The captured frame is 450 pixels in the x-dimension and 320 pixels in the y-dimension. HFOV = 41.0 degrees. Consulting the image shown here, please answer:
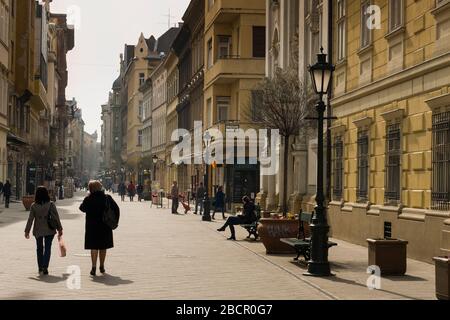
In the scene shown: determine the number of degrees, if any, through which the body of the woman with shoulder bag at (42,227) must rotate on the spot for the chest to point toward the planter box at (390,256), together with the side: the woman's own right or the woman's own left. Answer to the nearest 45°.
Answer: approximately 90° to the woman's own right

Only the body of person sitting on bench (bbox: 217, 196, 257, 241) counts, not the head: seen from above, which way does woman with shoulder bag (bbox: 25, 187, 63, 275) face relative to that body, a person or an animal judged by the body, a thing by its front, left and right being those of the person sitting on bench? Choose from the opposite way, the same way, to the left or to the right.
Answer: to the right

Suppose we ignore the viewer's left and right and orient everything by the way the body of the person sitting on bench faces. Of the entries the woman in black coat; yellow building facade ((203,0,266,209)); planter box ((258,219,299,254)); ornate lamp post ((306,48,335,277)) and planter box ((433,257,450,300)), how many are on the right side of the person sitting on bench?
1

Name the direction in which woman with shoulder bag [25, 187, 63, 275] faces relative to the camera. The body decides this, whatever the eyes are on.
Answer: away from the camera

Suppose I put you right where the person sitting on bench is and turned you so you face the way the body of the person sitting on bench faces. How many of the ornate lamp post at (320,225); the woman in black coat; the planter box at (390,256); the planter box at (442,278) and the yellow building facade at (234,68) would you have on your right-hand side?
1

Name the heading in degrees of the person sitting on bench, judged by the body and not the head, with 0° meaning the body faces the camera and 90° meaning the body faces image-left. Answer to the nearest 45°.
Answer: approximately 90°

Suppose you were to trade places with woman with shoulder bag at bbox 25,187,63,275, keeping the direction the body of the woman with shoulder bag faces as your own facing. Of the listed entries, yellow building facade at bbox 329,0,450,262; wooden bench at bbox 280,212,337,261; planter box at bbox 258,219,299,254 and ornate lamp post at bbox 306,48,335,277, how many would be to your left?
0

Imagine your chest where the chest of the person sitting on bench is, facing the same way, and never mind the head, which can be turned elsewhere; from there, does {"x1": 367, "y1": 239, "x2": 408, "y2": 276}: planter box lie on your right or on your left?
on your left

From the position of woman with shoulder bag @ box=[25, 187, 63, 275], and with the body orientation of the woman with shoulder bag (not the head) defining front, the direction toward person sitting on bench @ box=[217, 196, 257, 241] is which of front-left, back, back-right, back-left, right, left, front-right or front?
front-right

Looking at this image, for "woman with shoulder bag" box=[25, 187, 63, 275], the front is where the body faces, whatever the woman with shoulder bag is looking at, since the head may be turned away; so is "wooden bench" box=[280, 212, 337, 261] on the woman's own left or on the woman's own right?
on the woman's own right

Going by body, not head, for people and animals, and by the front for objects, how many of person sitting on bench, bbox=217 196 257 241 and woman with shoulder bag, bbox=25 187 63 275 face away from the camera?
1

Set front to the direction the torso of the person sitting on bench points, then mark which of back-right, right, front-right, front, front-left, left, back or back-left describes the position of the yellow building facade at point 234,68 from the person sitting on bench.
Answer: right

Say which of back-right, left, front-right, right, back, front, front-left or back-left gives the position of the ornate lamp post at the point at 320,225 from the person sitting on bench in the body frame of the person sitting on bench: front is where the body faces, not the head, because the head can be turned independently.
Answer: left

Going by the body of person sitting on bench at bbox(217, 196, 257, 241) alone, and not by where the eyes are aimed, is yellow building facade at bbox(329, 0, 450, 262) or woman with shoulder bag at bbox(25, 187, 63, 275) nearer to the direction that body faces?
the woman with shoulder bag

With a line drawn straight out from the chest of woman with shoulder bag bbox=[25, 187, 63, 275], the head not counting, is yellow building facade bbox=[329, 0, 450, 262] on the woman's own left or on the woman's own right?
on the woman's own right
